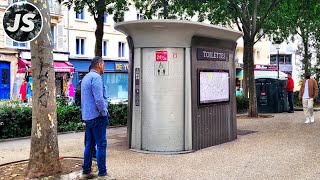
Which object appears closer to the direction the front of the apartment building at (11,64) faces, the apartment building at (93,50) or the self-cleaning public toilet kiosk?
the self-cleaning public toilet kiosk

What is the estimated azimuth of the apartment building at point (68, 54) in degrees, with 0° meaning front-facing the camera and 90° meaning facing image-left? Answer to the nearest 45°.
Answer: approximately 0°

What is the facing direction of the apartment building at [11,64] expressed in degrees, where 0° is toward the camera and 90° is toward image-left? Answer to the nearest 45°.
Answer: approximately 315°

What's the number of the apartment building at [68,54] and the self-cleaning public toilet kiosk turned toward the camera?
2

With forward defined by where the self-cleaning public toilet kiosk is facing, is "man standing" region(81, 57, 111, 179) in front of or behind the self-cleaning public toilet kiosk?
in front

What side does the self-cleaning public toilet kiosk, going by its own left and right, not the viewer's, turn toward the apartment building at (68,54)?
back

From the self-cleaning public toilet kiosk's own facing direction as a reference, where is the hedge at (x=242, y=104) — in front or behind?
behind
